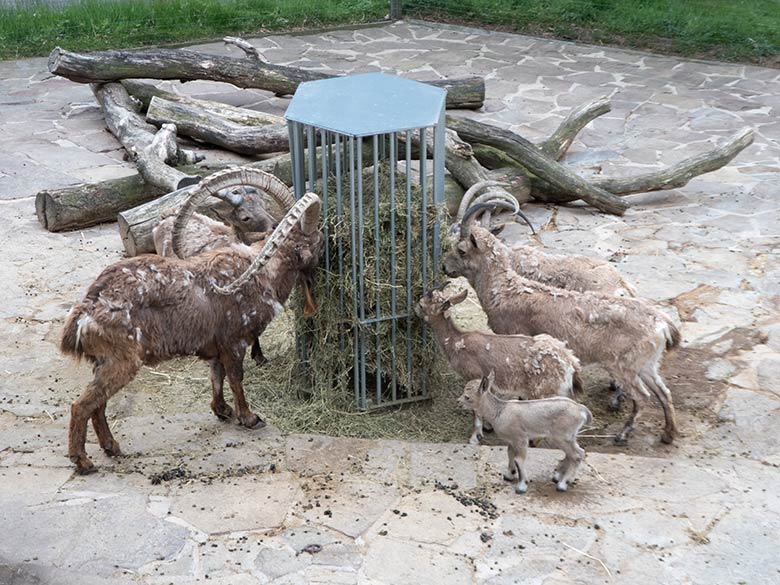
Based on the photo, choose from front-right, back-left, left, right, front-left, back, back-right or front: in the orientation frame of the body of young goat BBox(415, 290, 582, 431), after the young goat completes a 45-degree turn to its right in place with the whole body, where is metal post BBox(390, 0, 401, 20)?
front-right

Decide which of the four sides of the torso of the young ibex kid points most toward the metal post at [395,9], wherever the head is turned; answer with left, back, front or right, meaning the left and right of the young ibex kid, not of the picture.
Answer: right

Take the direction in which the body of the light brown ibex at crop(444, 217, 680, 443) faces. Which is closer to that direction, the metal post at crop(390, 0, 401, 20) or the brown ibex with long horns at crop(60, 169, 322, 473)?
the brown ibex with long horns

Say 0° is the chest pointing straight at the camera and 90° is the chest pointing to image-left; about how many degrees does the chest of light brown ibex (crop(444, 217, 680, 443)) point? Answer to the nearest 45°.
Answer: approximately 90°

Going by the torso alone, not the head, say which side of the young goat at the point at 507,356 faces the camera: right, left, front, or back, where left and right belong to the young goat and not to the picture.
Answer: left

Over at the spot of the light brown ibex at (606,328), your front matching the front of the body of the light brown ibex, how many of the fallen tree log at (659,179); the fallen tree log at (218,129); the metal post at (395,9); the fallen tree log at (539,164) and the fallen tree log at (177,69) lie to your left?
0

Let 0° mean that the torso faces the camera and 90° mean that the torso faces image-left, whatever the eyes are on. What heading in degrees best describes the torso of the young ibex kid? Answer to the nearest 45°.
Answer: approximately 90°

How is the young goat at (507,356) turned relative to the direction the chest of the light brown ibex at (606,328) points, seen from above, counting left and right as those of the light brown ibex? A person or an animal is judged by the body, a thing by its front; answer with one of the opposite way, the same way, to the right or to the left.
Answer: the same way

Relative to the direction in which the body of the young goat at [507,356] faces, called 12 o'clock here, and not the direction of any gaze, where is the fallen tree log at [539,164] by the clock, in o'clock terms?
The fallen tree log is roughly at 3 o'clock from the young goat.

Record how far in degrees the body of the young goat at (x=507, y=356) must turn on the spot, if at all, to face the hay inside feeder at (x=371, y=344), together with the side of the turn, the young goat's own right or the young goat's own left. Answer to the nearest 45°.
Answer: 0° — it already faces it

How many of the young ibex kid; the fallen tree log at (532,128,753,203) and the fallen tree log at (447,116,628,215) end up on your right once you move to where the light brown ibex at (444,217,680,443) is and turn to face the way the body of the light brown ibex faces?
2

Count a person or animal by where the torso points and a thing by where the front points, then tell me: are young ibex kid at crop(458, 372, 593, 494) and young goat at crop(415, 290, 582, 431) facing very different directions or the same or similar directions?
same or similar directions

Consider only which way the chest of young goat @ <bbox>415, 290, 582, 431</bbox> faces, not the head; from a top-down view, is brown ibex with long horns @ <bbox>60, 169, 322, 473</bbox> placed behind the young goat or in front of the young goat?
in front

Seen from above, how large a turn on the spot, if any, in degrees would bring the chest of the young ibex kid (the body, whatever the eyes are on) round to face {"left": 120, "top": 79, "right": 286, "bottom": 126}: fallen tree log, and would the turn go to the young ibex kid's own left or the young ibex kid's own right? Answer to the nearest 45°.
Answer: approximately 45° to the young ibex kid's own right

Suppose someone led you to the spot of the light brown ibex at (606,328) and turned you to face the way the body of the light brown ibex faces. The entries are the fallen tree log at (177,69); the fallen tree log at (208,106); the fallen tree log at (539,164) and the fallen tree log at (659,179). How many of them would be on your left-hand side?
0

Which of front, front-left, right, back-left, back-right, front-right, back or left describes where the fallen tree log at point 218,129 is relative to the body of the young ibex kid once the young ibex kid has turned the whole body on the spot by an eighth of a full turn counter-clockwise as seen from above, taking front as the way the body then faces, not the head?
right

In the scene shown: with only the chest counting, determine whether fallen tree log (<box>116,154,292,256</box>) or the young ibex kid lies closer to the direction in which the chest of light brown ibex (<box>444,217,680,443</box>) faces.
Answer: the fallen tree log

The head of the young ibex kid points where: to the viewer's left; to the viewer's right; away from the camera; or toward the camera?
to the viewer's left
